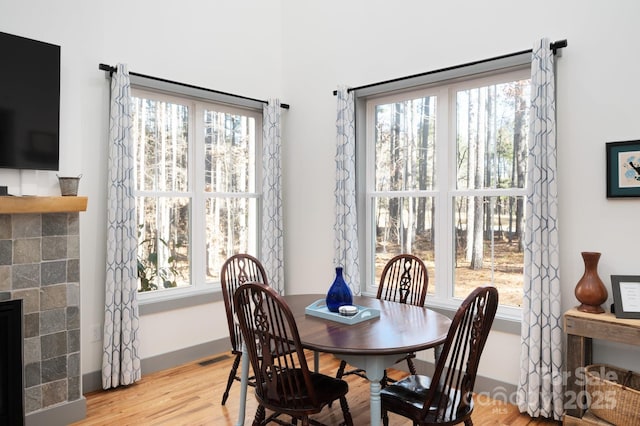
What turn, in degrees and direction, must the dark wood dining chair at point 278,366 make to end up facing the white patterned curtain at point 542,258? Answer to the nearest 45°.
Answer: approximately 45° to its right

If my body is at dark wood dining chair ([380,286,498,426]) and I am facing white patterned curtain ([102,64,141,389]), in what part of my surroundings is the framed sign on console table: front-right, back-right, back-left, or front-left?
back-right

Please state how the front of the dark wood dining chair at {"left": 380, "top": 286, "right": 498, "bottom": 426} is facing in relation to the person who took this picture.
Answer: facing away from the viewer and to the left of the viewer

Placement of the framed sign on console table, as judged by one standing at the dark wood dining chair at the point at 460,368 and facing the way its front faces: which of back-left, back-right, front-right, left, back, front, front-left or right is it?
right

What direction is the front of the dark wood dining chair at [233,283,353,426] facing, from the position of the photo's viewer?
facing away from the viewer and to the right of the viewer

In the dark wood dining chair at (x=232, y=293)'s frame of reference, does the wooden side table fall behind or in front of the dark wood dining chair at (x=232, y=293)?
in front

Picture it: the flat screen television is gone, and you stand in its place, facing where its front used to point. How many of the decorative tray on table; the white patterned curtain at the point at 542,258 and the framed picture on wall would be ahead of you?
3

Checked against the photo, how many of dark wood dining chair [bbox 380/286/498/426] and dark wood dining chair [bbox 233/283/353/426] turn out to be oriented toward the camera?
0

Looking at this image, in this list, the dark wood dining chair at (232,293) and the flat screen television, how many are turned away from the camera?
0

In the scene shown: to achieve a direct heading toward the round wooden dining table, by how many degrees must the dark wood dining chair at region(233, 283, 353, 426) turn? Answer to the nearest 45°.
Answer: approximately 45° to its right

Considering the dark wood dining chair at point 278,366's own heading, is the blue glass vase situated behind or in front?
in front

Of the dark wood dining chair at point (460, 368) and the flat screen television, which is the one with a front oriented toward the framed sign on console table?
the flat screen television

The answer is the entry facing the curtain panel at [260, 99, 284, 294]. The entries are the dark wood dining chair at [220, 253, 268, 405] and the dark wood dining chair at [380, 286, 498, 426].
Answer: the dark wood dining chair at [380, 286, 498, 426]

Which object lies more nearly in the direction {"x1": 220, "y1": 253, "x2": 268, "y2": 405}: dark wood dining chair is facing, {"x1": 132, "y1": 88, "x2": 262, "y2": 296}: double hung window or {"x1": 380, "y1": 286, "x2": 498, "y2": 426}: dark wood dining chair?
the dark wood dining chair

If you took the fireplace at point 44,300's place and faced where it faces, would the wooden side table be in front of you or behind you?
in front
